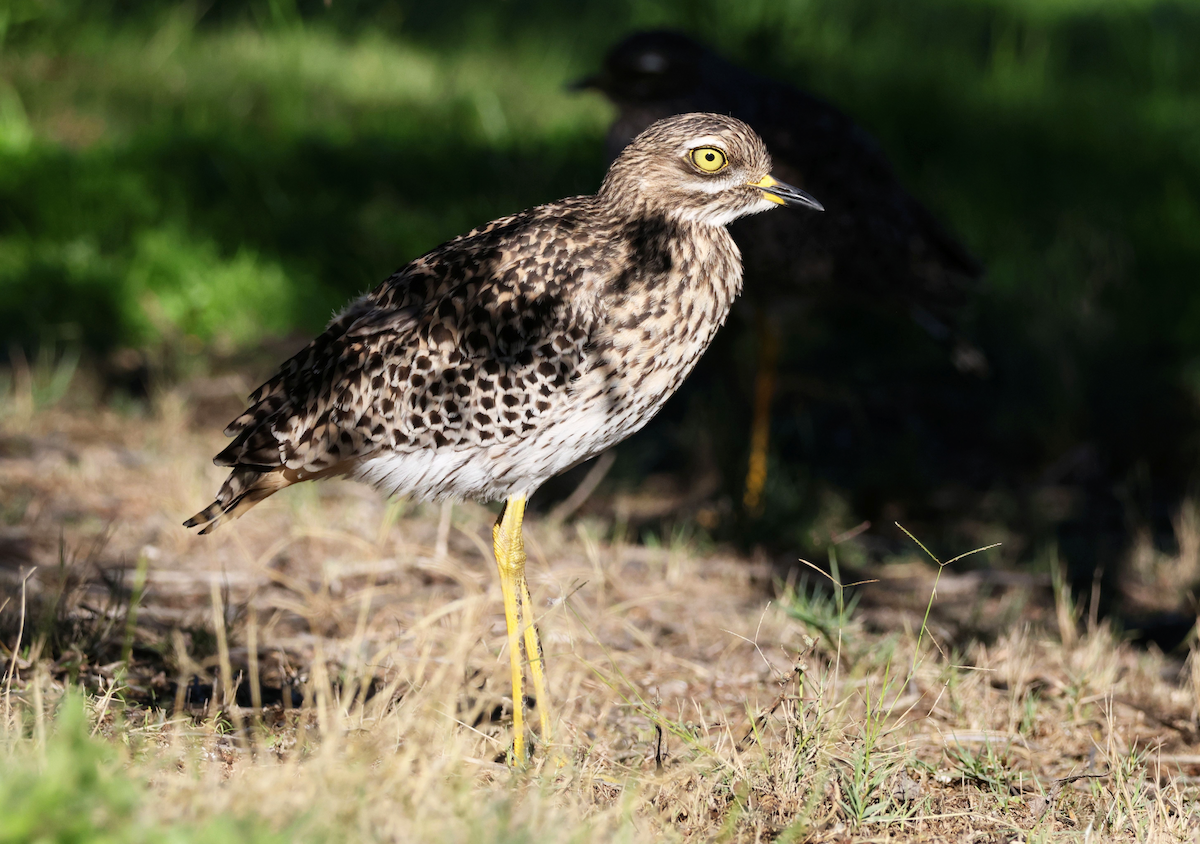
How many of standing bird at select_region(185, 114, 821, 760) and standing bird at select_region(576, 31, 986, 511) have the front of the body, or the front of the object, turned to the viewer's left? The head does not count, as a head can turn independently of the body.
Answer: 1

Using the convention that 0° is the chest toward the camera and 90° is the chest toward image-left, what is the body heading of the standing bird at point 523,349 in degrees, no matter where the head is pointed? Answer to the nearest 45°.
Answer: approximately 270°

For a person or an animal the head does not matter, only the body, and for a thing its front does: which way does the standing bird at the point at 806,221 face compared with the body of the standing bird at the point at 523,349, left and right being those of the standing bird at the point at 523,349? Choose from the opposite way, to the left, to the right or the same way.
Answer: the opposite way

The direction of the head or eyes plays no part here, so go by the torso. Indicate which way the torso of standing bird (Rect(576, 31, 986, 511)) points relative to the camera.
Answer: to the viewer's left

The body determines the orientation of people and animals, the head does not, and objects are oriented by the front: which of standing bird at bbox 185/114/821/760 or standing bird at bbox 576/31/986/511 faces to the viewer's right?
standing bird at bbox 185/114/821/760

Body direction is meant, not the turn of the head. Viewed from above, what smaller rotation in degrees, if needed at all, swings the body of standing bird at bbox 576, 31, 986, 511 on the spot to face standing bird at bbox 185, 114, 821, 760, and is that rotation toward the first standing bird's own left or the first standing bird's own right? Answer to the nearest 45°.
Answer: approximately 90° to the first standing bird's own left

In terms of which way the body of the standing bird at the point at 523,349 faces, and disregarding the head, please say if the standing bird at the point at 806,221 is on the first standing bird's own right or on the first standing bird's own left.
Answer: on the first standing bird's own left
